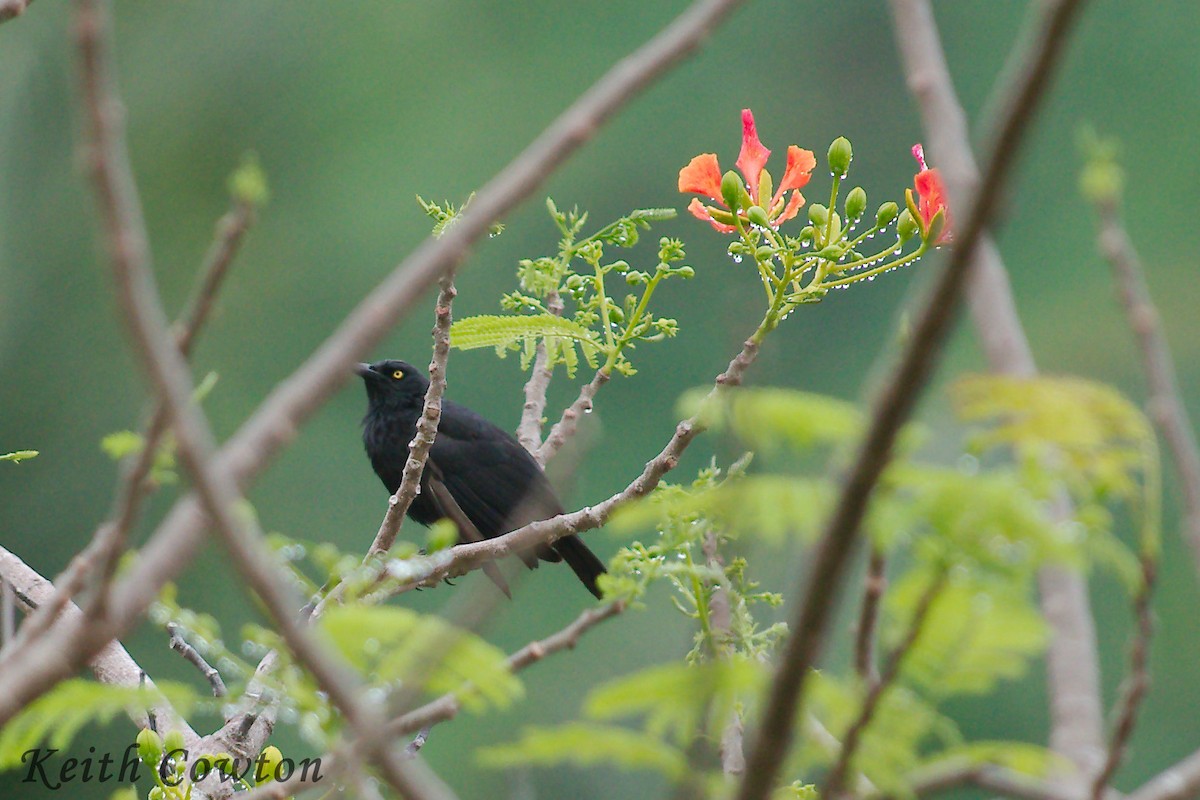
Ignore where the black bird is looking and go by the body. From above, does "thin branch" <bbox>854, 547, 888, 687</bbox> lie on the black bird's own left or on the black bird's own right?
on the black bird's own left

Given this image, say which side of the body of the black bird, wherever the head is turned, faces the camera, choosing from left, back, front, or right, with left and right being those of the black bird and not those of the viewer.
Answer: left

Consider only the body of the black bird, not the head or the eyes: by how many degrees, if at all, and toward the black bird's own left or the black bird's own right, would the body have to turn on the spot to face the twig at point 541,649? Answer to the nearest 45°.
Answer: approximately 90° to the black bird's own left

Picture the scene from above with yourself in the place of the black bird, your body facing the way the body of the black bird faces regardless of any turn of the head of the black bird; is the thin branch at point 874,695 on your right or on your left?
on your left

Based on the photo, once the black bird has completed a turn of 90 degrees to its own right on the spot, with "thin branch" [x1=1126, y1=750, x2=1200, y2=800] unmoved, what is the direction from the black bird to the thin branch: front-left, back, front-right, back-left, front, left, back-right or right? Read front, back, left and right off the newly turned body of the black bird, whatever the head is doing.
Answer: right
